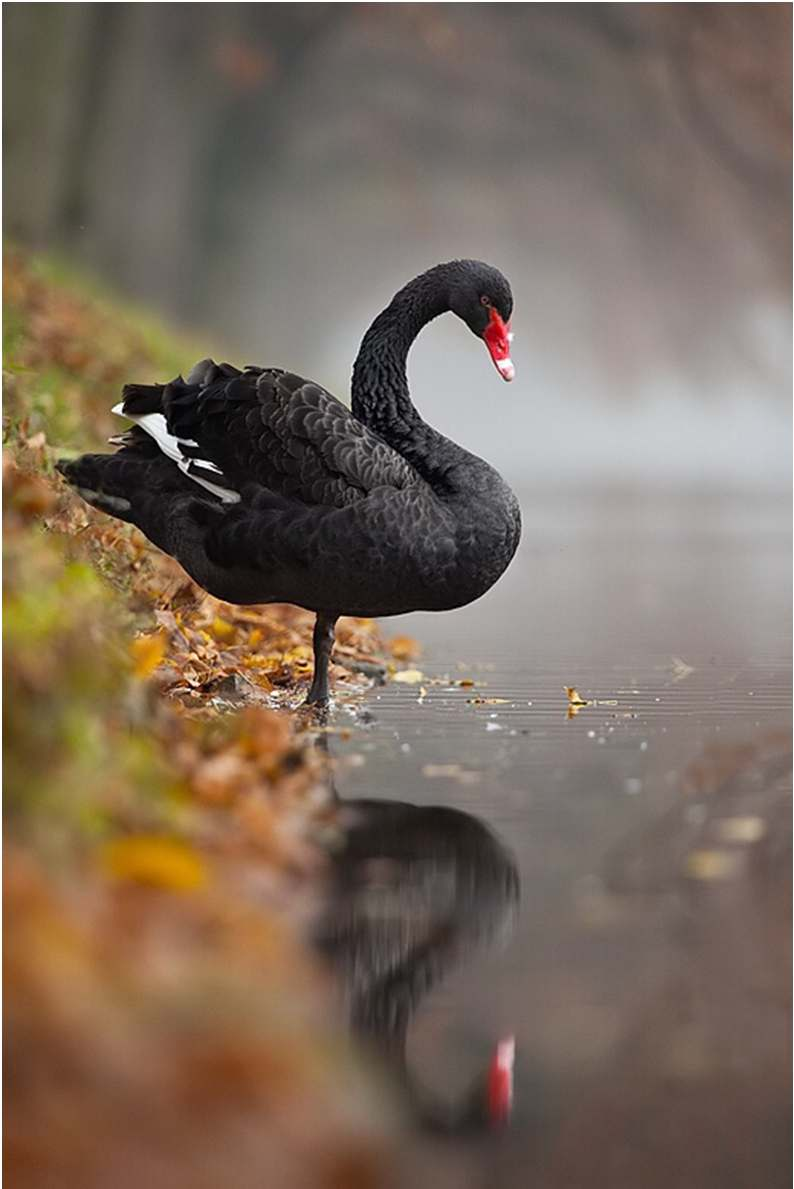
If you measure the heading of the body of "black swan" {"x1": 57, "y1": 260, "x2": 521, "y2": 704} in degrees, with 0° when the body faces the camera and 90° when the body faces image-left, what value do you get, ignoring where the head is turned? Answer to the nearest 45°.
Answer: approximately 270°

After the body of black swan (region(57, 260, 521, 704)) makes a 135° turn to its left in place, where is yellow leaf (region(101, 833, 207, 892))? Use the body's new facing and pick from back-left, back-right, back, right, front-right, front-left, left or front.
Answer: back-left

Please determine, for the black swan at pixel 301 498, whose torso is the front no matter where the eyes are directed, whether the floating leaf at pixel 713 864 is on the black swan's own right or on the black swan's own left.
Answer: on the black swan's own right

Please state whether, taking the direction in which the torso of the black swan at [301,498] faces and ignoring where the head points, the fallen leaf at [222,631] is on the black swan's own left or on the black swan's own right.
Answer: on the black swan's own left

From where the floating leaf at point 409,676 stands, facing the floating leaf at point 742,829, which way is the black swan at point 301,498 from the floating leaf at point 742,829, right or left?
right

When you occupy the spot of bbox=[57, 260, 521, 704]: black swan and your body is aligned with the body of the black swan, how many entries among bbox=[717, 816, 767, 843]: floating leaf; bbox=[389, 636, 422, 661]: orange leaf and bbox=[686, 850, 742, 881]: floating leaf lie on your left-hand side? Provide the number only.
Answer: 1

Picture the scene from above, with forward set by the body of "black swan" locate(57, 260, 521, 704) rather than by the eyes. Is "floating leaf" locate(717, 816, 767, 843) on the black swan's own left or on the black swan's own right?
on the black swan's own right

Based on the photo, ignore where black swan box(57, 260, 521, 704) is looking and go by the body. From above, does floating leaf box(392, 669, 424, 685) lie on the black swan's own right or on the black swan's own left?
on the black swan's own left

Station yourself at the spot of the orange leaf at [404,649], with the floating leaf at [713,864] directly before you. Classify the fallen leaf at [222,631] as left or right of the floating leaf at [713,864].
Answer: right

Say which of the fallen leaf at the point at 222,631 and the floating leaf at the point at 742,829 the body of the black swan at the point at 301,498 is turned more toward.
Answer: the floating leaf
